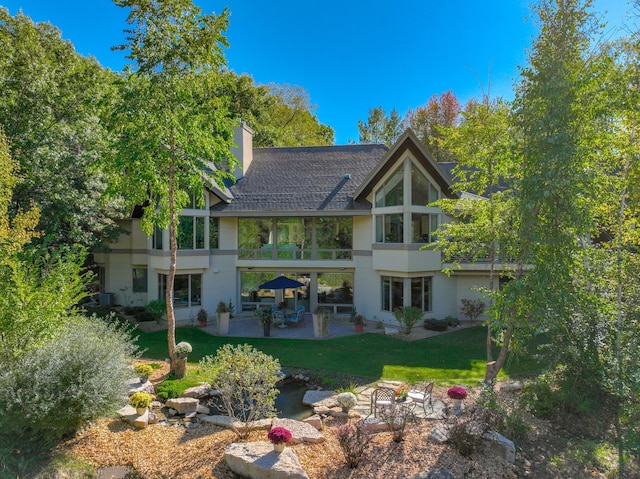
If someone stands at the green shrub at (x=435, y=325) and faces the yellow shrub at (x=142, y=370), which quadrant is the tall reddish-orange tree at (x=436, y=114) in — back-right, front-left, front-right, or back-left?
back-right

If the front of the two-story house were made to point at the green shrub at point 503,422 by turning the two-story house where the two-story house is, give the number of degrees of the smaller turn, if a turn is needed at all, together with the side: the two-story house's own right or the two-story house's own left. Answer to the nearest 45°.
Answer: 0° — it already faces it

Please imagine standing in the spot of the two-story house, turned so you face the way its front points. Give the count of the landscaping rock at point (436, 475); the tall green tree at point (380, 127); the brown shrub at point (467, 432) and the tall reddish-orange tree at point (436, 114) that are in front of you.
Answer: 2

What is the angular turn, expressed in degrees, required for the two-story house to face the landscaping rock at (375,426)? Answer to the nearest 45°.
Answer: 0° — it already faces it

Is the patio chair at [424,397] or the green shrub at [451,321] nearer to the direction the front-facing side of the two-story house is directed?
the patio chair

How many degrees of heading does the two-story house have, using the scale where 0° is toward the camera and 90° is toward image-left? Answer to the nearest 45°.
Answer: approximately 0°

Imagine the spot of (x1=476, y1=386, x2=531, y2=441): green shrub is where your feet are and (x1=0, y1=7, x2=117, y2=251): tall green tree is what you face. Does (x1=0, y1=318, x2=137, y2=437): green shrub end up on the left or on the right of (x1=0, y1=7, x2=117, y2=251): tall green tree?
left

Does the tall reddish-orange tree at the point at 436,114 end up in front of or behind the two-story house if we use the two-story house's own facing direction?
behind
